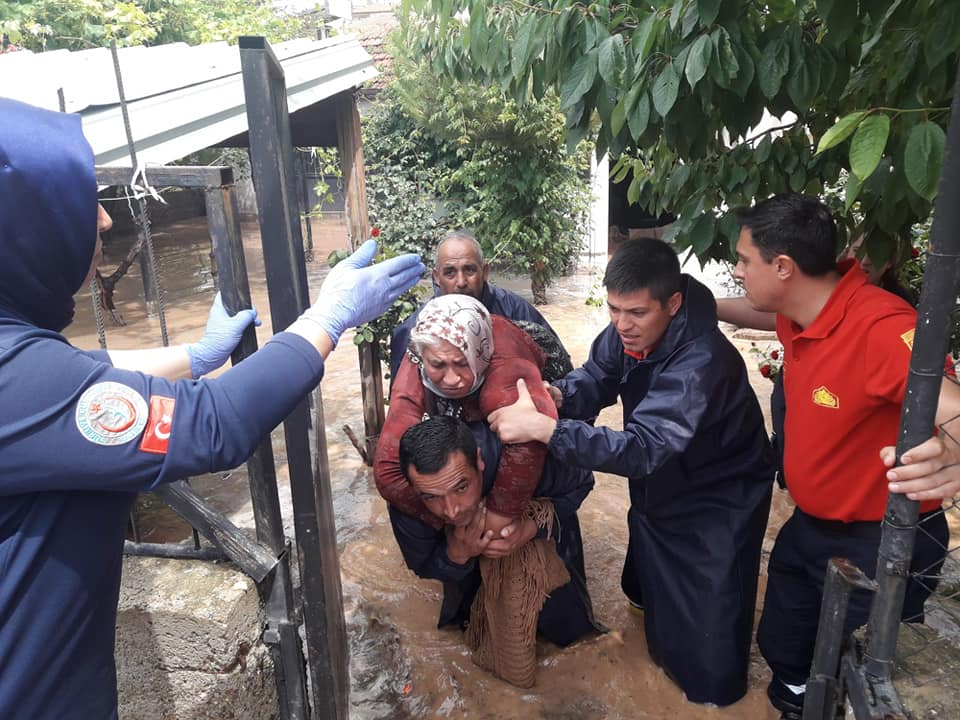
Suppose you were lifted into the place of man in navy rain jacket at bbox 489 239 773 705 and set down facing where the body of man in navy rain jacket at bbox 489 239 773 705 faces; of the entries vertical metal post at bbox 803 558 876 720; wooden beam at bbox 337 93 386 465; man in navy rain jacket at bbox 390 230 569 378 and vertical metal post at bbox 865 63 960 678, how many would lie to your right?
2

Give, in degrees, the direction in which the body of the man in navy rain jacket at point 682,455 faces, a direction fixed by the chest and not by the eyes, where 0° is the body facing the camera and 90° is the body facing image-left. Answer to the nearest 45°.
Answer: approximately 45°

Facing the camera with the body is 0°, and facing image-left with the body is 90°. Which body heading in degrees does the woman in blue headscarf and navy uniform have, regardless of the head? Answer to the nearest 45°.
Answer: approximately 225°

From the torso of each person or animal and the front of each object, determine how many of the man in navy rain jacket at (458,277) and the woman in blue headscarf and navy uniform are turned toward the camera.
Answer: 1

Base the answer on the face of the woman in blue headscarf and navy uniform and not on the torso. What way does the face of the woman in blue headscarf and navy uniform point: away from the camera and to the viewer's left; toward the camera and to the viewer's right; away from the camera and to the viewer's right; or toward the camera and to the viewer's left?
away from the camera and to the viewer's right

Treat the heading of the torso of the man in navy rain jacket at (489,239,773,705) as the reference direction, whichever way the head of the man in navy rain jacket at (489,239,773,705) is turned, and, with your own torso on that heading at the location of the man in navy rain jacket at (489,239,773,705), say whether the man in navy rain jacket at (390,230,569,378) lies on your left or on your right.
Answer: on your right

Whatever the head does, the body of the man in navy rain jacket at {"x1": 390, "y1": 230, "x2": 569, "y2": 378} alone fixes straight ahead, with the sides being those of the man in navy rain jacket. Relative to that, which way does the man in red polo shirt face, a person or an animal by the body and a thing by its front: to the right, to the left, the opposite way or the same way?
to the right

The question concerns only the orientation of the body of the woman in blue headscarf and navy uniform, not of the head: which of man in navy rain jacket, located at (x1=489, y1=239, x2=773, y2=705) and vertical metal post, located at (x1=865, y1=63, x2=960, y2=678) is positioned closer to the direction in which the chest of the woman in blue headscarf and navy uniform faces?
the man in navy rain jacket

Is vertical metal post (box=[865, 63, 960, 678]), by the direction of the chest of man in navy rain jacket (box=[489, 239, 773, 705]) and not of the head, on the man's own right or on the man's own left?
on the man's own left

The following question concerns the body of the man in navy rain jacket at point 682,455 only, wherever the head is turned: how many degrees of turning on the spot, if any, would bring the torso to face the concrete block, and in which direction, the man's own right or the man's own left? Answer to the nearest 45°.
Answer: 0° — they already face it
